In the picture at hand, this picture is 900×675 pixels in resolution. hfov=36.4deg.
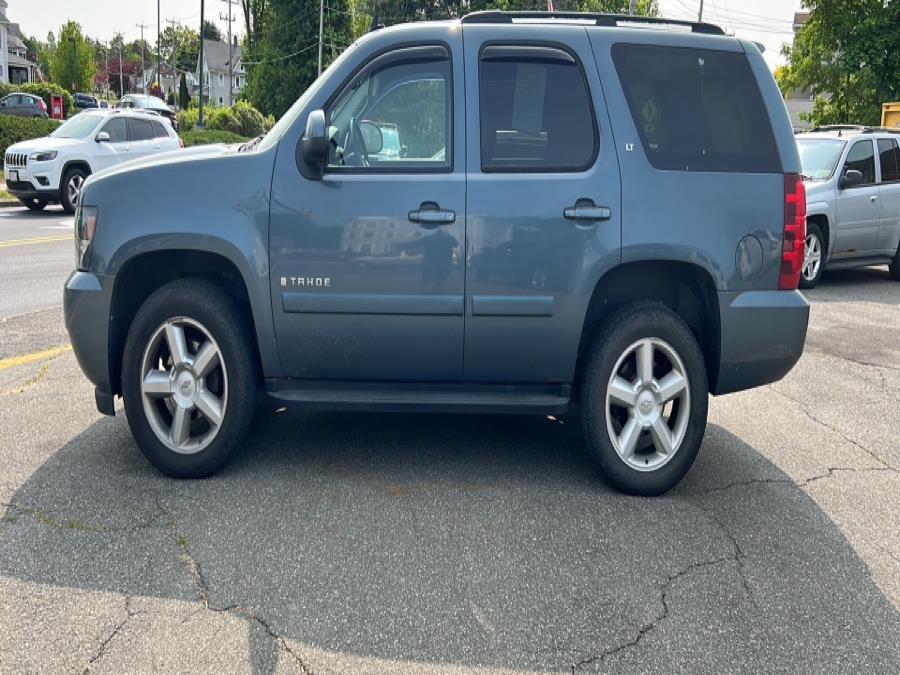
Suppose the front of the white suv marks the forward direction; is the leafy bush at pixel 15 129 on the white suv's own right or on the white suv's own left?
on the white suv's own right

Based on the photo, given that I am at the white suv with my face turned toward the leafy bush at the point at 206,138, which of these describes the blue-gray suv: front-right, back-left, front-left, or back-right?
back-right

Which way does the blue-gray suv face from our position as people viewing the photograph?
facing to the left of the viewer

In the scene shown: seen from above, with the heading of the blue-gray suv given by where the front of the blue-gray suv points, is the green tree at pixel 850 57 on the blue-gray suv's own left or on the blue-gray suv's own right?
on the blue-gray suv's own right

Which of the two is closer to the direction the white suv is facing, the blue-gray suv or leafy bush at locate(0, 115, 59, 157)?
the blue-gray suv

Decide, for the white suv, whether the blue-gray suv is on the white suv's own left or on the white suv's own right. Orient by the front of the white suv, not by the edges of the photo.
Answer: on the white suv's own left

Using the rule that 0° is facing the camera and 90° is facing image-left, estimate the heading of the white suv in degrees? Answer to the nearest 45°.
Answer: approximately 45°

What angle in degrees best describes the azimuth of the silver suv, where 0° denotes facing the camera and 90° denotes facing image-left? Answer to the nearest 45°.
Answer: approximately 45°

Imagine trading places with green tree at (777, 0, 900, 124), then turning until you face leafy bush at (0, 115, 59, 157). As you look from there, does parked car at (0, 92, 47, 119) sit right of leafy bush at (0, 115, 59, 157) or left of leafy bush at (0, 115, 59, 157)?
right
